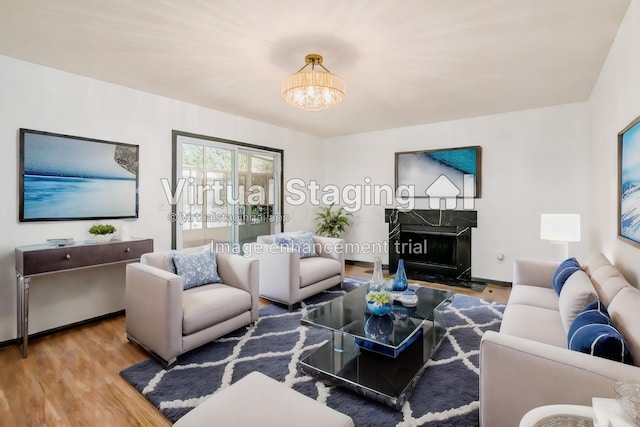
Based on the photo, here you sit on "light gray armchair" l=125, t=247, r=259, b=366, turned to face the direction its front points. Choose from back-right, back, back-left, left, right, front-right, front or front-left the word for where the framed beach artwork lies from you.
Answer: back

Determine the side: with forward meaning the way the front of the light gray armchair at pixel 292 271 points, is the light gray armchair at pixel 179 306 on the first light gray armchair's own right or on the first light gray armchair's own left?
on the first light gray armchair's own right

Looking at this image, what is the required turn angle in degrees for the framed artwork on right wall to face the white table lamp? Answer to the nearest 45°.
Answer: approximately 45° to its right

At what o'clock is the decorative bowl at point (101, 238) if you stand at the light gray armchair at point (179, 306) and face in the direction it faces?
The decorative bowl is roughly at 6 o'clock from the light gray armchair.

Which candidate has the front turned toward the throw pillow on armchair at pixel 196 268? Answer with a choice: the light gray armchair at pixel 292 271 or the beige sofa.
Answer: the beige sofa

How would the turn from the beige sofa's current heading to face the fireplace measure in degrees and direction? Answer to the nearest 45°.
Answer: approximately 45° to its right

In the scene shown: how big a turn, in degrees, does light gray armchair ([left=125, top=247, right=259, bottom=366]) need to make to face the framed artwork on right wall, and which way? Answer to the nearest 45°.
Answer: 0° — it already faces it

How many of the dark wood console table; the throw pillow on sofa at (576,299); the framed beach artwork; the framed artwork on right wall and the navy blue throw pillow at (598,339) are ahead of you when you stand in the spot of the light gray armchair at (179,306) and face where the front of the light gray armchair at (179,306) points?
3

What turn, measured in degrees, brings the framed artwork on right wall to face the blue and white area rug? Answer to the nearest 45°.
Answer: approximately 45° to its left

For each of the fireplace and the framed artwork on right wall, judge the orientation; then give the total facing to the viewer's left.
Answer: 1

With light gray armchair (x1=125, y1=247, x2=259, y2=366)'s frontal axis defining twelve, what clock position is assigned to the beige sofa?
The beige sofa is roughly at 12 o'clock from the light gray armchair.

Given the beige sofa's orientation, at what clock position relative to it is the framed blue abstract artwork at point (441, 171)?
The framed blue abstract artwork is roughly at 2 o'clock from the beige sofa.

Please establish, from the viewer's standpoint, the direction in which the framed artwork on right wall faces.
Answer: facing to the left of the viewer

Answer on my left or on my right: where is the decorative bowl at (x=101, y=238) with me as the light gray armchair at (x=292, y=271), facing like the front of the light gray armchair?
on my right
